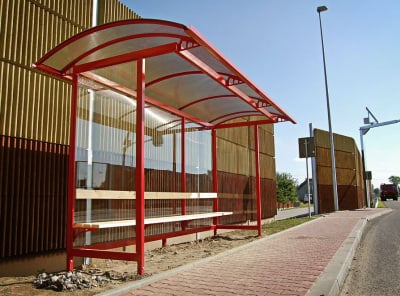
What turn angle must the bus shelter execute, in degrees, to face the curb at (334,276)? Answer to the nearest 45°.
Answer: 0° — it already faces it

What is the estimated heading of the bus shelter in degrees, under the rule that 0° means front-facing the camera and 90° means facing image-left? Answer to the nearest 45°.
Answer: approximately 315°
